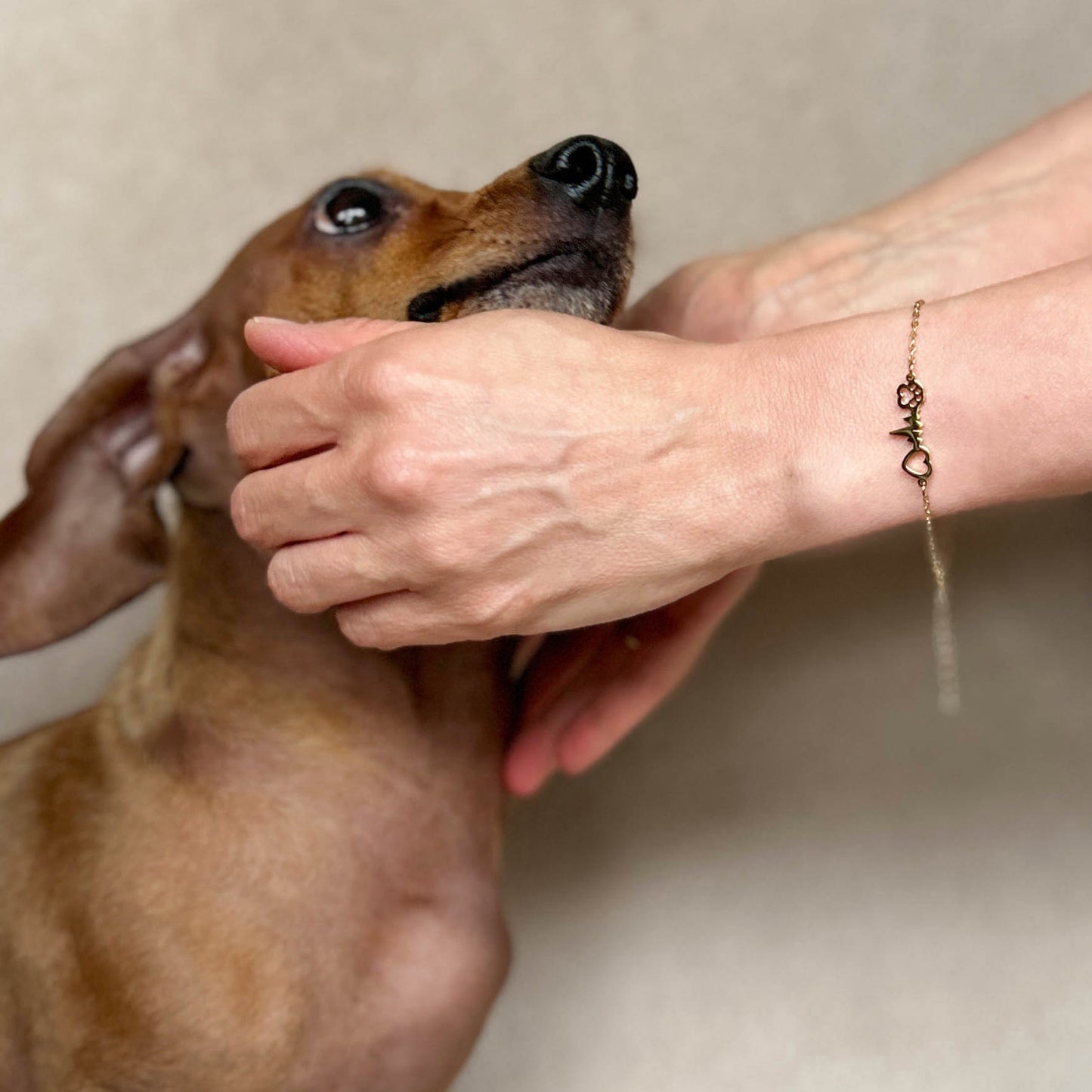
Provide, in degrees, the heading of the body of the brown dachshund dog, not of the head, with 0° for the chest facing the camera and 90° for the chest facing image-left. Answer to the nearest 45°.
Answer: approximately 270°
